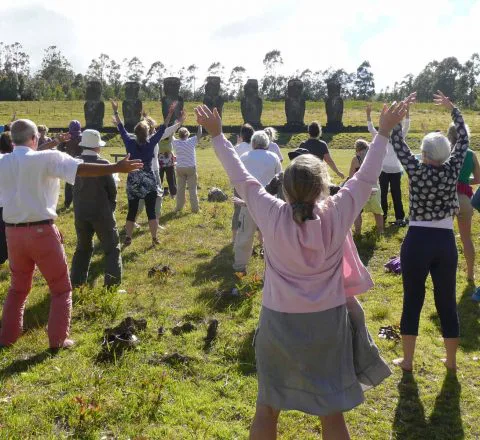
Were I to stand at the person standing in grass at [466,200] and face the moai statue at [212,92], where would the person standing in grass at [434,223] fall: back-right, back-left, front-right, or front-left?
back-left

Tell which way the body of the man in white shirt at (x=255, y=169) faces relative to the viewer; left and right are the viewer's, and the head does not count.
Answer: facing away from the viewer

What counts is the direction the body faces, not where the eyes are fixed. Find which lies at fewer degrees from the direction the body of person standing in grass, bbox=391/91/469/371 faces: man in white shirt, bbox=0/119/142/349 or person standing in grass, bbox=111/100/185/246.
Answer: the person standing in grass

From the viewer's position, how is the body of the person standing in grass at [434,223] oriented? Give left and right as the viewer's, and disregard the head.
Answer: facing away from the viewer

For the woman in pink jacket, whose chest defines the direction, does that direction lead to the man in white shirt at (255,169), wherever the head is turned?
yes

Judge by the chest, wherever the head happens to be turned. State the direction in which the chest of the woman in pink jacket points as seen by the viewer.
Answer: away from the camera

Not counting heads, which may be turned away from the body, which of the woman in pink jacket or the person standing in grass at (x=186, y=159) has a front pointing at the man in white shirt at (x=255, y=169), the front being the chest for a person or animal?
the woman in pink jacket

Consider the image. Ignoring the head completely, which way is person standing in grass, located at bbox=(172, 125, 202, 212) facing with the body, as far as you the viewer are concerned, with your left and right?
facing away from the viewer

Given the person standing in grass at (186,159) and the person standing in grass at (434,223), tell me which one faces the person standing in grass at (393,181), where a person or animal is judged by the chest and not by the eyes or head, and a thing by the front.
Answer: the person standing in grass at (434,223)
